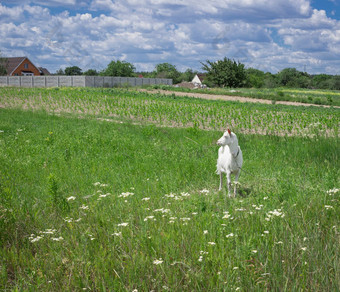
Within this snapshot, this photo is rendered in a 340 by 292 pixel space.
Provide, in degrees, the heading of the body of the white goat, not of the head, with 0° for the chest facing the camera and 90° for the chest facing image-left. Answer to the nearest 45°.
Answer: approximately 0°
